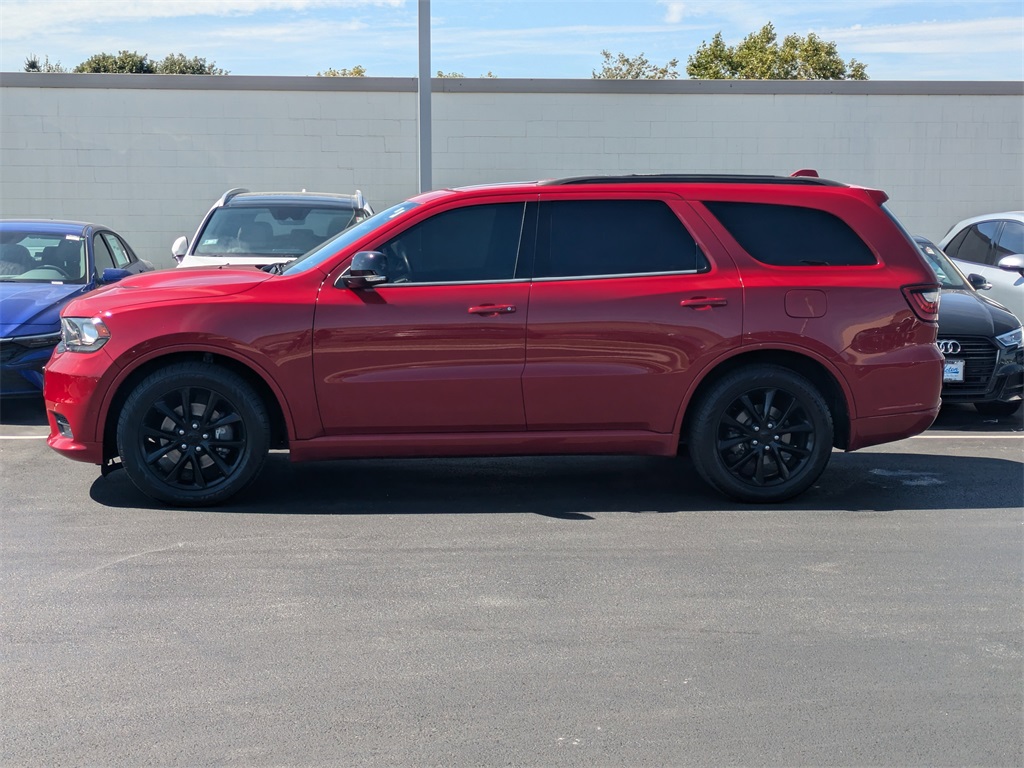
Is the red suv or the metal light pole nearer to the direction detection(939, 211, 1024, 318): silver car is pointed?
the red suv

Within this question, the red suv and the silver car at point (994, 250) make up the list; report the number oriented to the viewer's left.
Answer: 1

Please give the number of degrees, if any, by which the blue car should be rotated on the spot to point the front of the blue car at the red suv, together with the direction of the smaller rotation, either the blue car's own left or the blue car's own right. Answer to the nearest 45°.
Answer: approximately 90° to the blue car's own left

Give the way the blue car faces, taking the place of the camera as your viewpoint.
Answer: facing the viewer and to the left of the viewer

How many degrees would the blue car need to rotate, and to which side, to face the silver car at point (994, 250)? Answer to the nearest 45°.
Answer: approximately 135° to its left

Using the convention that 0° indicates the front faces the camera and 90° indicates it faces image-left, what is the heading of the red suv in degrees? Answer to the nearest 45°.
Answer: approximately 90°

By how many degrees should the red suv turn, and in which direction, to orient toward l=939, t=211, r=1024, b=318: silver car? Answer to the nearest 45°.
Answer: approximately 135° to its right

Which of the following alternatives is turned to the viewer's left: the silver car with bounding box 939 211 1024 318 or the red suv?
the red suv

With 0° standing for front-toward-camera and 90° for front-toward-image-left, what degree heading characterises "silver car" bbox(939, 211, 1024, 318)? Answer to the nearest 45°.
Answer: approximately 315°

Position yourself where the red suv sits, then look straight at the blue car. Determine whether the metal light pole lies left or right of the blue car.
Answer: right

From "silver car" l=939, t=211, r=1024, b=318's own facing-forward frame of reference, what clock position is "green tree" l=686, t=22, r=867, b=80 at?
The green tree is roughly at 7 o'clock from the silver car.

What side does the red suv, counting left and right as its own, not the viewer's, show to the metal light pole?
right

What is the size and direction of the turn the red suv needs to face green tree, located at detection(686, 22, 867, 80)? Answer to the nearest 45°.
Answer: approximately 90° to its right

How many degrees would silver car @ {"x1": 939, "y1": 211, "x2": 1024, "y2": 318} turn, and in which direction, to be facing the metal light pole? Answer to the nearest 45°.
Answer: approximately 135° to its right
